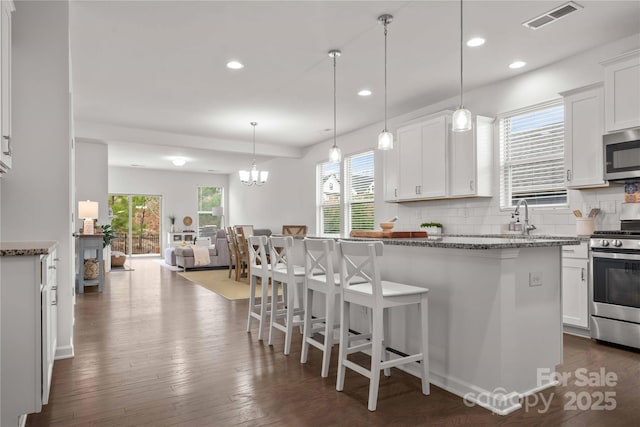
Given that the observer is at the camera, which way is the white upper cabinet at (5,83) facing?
facing to the right of the viewer

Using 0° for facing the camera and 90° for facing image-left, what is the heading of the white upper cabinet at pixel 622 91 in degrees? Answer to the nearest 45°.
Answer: approximately 45°

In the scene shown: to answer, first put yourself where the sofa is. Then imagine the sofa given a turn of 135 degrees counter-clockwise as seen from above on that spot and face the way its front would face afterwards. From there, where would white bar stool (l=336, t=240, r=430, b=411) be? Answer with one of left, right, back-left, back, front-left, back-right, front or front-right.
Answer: front-right

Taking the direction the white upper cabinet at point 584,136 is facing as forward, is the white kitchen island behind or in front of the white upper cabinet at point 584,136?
in front

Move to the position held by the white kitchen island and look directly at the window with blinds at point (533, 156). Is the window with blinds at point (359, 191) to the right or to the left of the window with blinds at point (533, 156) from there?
left

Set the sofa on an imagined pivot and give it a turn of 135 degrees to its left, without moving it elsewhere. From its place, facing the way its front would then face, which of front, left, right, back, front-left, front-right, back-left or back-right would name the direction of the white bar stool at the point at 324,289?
front-right

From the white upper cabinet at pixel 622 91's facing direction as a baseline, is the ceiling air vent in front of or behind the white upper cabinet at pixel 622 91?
in front

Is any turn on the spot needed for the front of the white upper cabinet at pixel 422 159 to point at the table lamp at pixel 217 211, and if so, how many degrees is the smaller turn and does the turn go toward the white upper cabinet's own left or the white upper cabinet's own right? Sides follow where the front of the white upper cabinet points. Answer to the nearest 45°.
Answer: approximately 90° to the white upper cabinet's own right

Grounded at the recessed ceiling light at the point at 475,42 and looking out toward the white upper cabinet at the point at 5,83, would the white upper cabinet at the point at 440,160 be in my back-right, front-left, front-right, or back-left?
back-right

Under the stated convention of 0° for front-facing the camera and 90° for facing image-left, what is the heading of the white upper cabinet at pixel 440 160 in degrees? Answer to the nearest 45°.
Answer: approximately 45°

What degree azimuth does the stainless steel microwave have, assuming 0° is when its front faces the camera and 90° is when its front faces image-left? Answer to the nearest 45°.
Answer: approximately 45°
